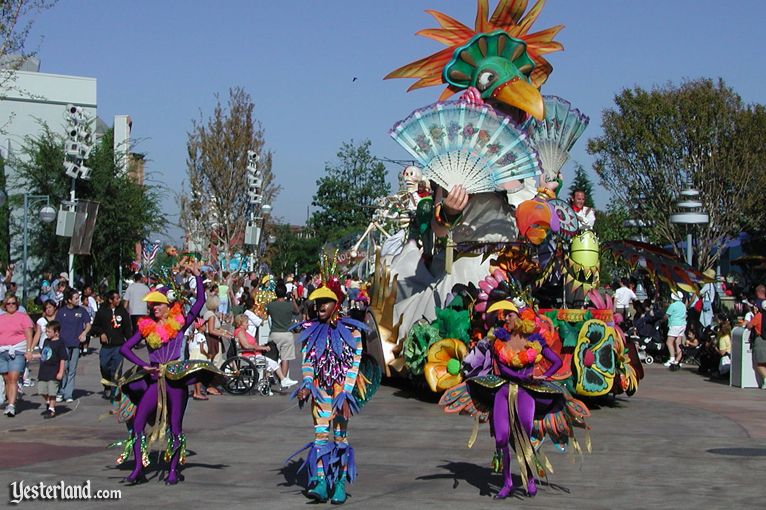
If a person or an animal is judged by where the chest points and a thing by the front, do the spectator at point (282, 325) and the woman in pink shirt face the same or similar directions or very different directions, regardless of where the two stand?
very different directions

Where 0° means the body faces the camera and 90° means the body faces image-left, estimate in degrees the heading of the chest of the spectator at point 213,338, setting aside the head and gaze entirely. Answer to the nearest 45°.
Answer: approximately 270°

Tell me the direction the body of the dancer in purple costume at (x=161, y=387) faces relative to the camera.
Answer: toward the camera

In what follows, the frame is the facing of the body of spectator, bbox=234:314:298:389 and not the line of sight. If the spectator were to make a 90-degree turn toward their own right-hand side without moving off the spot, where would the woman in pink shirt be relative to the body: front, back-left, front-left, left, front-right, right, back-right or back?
front-right

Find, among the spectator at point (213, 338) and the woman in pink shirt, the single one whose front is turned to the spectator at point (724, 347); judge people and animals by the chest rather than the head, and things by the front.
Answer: the spectator at point (213, 338)

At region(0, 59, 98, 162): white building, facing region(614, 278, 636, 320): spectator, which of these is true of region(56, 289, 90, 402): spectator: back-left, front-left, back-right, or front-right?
front-right

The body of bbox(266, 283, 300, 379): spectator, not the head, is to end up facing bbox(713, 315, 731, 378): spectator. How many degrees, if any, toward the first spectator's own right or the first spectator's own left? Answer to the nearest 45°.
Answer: approximately 90° to the first spectator's own right

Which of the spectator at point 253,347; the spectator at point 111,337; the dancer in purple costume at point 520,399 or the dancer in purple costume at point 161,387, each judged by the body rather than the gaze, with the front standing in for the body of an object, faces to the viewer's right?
the spectator at point 253,347

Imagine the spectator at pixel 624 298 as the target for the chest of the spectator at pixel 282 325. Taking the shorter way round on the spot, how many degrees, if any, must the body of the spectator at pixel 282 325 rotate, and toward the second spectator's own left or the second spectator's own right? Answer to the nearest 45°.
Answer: approximately 45° to the second spectator's own right

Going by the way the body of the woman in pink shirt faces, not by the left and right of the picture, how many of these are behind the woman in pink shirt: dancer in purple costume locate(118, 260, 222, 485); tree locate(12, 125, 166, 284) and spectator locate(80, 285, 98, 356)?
2

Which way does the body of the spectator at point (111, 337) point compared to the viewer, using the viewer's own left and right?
facing the viewer

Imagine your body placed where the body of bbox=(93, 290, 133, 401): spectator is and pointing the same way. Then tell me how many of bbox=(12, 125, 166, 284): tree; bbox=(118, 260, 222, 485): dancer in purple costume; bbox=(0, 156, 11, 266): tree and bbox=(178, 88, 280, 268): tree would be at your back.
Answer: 3
